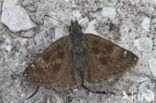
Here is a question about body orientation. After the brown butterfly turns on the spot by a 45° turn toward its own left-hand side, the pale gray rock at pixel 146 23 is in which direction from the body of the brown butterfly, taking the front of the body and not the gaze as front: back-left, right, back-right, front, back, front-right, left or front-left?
right

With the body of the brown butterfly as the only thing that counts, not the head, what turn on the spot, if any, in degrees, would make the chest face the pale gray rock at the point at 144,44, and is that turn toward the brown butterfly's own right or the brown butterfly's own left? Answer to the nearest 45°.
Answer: approximately 45° to the brown butterfly's own right

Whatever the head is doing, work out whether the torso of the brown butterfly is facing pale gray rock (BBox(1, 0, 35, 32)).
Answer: no

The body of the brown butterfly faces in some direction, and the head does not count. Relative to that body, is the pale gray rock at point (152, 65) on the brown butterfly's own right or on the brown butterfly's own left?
on the brown butterfly's own right

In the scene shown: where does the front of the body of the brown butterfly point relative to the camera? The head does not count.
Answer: away from the camera

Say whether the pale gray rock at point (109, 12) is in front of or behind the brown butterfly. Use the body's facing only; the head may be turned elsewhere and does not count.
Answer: in front
